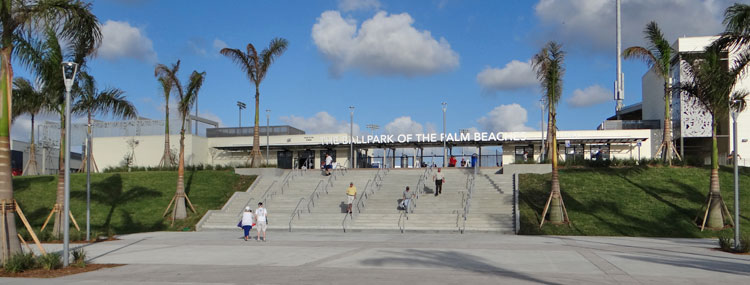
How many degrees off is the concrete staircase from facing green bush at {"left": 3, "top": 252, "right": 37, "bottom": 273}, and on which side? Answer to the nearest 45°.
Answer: approximately 45° to its right

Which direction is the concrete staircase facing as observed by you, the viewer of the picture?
facing the viewer

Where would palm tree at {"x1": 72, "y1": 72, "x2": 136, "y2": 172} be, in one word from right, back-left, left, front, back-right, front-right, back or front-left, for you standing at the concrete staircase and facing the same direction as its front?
right

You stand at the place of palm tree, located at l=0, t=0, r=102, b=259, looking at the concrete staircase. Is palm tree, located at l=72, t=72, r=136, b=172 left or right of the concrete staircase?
left

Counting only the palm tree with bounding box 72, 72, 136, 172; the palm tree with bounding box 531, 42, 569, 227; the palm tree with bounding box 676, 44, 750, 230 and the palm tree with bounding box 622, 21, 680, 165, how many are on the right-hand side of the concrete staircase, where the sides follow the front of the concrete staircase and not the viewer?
1

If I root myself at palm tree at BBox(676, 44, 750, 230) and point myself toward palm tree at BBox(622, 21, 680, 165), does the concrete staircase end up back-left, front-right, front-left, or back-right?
front-left

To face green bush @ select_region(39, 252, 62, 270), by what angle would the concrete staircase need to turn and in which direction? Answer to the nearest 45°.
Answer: approximately 45° to its right

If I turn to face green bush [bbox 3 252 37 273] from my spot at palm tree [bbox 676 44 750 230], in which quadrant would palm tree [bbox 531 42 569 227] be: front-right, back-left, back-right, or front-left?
front-right

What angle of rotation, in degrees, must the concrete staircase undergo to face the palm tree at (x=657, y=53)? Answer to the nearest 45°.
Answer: approximately 90° to its left

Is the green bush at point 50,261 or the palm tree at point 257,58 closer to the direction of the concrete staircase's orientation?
the green bush

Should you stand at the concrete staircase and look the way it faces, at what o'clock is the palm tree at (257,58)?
The palm tree is roughly at 4 o'clock from the concrete staircase.

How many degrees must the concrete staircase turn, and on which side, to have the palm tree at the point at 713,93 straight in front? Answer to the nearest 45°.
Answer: approximately 45° to its left

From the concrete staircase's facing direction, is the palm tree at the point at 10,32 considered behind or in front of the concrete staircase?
in front

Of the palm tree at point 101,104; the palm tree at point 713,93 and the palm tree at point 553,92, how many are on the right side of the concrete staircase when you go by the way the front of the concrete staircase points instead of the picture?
1
